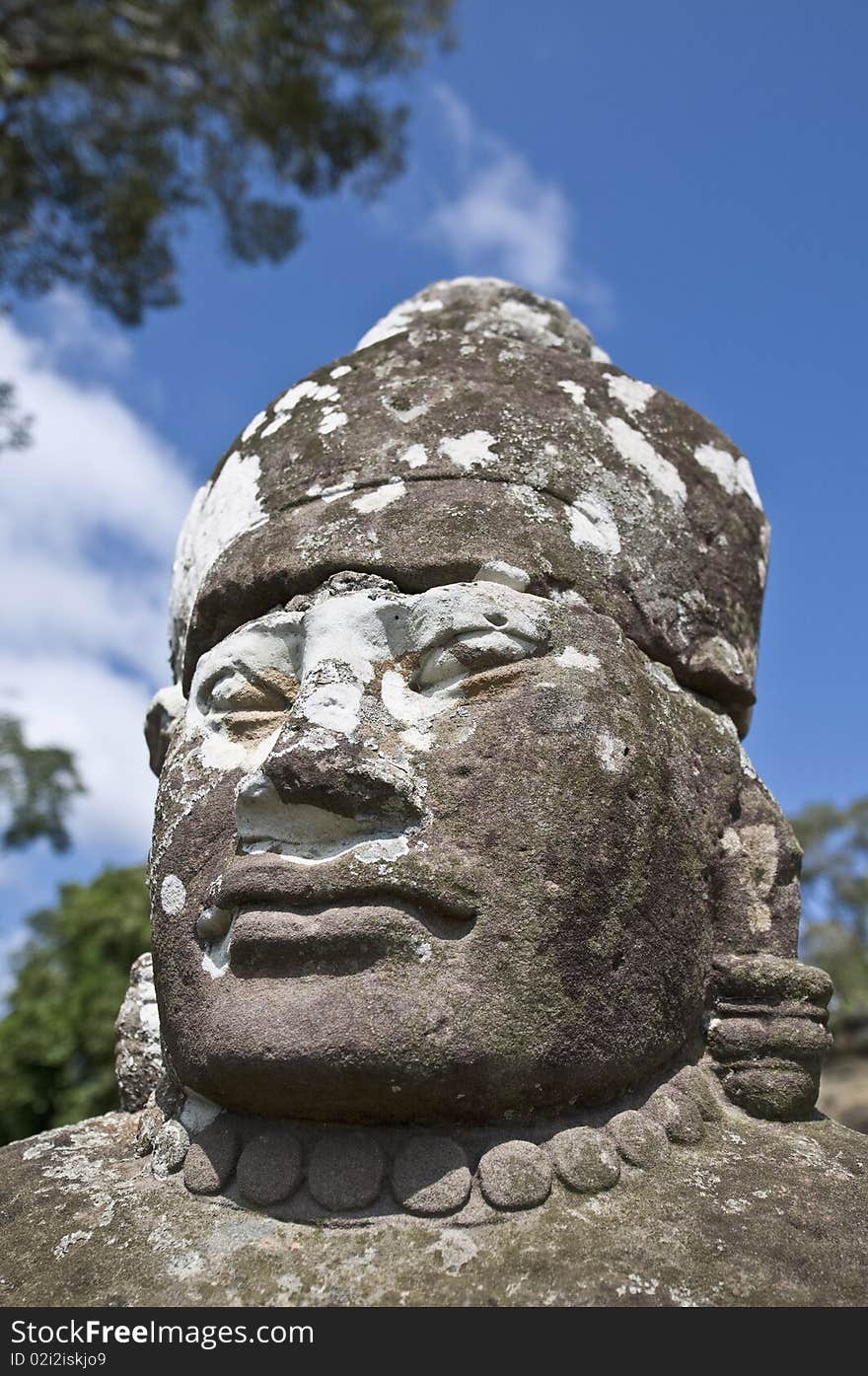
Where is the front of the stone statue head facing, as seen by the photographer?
facing the viewer and to the left of the viewer
